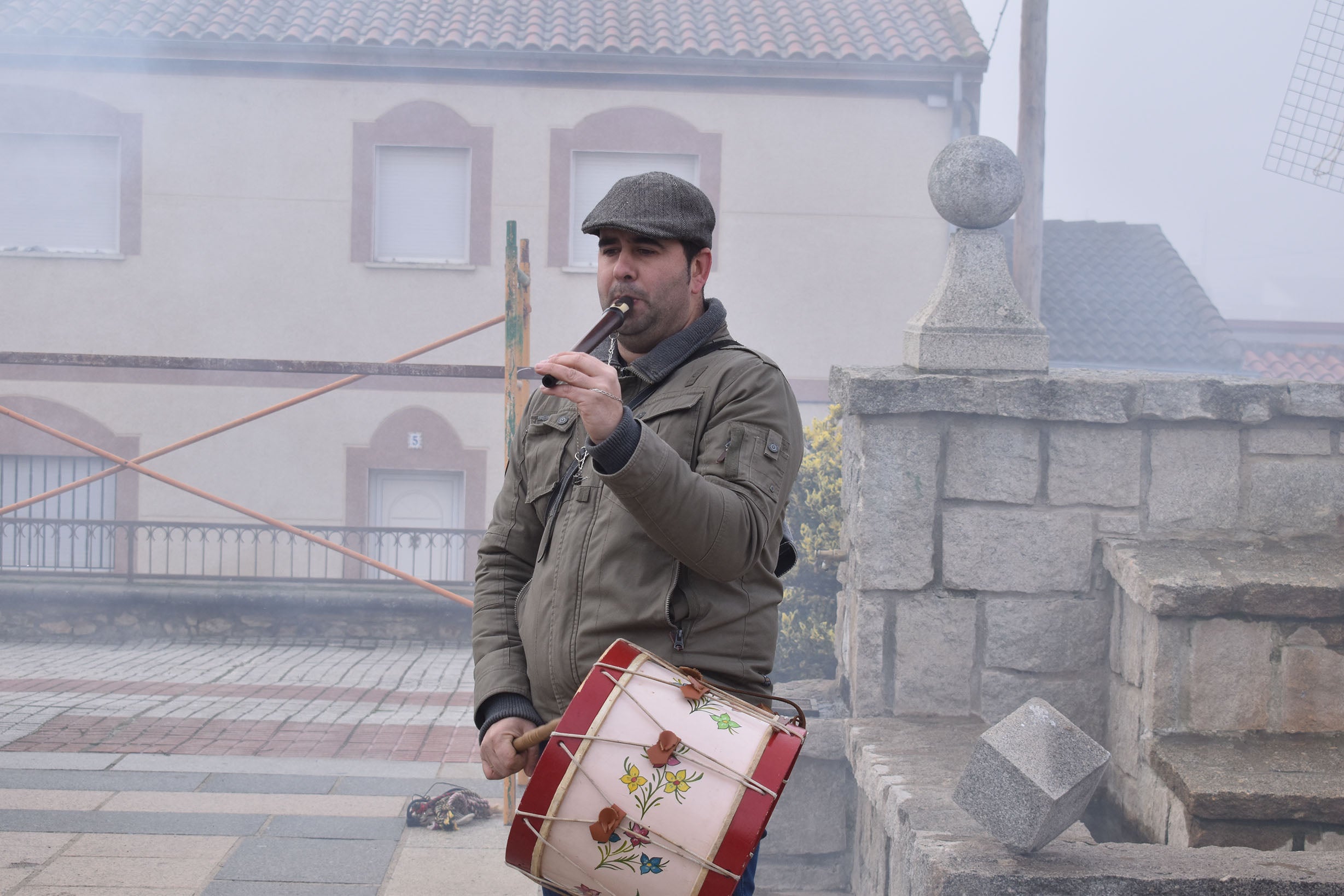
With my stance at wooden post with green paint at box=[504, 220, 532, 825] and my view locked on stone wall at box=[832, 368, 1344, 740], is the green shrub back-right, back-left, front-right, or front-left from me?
front-left

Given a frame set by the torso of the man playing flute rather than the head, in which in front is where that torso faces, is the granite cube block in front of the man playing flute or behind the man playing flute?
behind

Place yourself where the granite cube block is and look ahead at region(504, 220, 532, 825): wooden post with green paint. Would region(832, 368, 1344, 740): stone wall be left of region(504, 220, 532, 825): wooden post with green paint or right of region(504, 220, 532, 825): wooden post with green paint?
right

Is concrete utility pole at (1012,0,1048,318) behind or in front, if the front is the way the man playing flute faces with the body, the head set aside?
behind

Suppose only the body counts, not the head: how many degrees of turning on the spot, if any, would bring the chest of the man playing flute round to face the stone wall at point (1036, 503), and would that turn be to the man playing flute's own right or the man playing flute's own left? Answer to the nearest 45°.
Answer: approximately 180°

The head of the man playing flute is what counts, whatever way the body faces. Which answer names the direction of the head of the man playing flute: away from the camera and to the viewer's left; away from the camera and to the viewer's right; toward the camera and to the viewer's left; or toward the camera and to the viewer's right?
toward the camera and to the viewer's left

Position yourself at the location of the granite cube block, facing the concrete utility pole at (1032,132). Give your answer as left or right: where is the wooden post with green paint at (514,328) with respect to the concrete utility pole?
left

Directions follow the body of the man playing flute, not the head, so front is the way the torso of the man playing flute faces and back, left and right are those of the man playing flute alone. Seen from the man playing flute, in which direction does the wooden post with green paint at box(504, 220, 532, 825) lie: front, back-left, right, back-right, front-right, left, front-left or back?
back-right

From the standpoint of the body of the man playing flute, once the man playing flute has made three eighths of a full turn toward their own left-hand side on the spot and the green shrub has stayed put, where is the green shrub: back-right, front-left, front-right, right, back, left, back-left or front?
left
